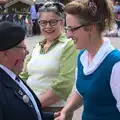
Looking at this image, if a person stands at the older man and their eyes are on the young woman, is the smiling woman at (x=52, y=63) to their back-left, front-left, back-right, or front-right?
front-left

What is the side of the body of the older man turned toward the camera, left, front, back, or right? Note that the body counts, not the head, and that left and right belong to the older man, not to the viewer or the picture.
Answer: right

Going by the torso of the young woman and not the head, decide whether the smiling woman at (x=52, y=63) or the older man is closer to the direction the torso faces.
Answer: the older man

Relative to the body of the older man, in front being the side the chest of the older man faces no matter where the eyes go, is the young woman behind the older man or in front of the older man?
in front

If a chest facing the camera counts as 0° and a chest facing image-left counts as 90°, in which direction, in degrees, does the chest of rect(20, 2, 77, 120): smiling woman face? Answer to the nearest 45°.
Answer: approximately 45°

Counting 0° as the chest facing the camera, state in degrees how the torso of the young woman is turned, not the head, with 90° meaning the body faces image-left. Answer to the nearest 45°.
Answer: approximately 45°

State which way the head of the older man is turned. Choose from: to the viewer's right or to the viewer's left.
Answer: to the viewer's right

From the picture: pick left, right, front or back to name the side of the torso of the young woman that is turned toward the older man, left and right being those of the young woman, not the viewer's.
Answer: front

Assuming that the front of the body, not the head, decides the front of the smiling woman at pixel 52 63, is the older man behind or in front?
in front

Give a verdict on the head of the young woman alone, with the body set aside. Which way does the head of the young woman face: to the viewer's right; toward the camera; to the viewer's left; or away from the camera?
to the viewer's left

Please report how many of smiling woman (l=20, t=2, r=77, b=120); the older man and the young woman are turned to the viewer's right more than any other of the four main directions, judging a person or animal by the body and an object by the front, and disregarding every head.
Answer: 1

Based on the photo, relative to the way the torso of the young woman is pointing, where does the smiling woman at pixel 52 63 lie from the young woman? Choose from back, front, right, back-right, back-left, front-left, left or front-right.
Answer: right

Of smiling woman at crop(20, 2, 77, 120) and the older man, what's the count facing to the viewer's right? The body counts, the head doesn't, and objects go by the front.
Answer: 1
